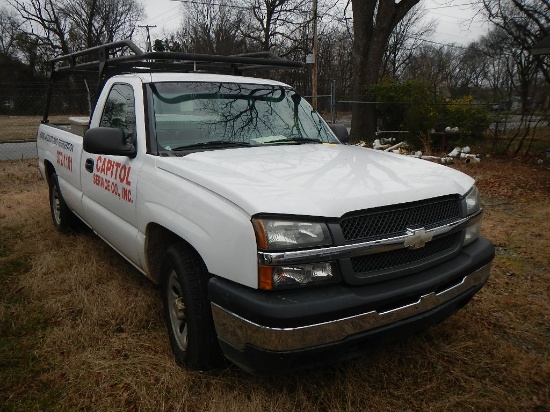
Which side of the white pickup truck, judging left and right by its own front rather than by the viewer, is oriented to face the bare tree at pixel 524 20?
left

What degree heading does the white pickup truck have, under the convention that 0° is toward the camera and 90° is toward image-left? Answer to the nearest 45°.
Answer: approximately 315°
